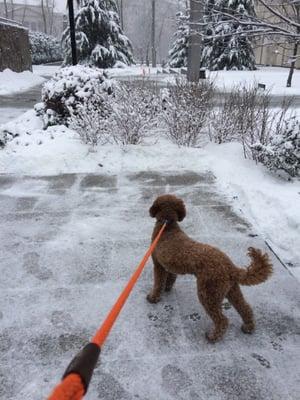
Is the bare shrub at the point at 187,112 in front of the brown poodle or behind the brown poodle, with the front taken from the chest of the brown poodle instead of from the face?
in front

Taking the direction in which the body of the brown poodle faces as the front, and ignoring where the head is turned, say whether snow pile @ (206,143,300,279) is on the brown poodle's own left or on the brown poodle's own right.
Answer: on the brown poodle's own right

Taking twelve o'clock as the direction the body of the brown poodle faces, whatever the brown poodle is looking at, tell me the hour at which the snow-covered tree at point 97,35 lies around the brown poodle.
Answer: The snow-covered tree is roughly at 1 o'clock from the brown poodle.

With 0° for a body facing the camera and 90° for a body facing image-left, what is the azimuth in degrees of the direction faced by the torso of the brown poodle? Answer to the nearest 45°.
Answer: approximately 135°

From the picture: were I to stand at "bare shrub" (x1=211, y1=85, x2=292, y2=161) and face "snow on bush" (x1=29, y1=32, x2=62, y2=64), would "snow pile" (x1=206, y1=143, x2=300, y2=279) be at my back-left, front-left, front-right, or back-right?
back-left

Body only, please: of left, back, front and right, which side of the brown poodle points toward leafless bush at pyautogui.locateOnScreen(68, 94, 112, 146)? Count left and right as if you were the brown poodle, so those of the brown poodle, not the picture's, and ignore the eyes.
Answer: front

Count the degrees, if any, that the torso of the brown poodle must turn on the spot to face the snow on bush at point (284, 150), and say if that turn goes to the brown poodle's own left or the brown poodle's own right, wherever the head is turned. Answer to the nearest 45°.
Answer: approximately 45° to the brown poodle's own right

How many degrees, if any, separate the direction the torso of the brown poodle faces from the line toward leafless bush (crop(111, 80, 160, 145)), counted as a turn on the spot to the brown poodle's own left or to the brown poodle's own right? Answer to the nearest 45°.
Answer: approximately 45° to the brown poodle's own right

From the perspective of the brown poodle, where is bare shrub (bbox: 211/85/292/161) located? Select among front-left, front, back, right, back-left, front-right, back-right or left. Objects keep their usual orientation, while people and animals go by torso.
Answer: front-right

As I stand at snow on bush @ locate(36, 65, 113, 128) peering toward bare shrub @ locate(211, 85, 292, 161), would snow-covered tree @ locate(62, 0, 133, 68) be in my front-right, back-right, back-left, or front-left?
back-left

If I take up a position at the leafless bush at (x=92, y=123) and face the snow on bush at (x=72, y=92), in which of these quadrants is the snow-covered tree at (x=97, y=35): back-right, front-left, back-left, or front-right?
front-right
